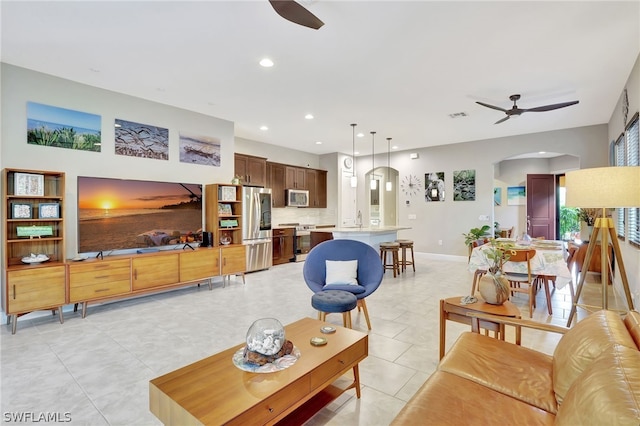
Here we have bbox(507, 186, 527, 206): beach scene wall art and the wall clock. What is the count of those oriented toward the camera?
2

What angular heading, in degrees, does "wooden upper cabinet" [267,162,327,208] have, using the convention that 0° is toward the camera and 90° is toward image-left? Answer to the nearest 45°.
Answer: approximately 315°

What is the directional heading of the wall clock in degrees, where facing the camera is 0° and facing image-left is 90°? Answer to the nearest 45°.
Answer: approximately 0°

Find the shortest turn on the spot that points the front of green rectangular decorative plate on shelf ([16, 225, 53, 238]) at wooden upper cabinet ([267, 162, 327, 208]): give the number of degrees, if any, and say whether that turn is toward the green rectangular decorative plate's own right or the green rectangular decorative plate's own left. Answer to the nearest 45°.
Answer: approximately 90° to the green rectangular decorative plate's own left

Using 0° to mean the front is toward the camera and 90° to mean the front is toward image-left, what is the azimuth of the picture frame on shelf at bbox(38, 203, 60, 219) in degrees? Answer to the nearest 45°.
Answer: approximately 0°

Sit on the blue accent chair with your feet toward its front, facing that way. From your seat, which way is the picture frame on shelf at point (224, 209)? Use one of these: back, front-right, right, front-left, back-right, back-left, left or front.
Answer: back-right

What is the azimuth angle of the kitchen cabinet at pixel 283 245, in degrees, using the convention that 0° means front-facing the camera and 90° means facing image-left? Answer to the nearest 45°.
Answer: approximately 315°
